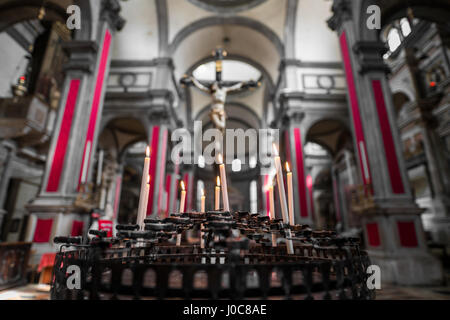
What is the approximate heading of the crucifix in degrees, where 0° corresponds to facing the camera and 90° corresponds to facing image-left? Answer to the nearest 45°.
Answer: approximately 0°

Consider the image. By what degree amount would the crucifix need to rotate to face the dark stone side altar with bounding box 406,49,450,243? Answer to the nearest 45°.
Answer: approximately 90° to its left

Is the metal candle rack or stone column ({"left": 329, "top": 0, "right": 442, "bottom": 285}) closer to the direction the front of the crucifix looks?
the metal candle rack

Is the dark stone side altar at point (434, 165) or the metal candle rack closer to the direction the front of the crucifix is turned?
the metal candle rack

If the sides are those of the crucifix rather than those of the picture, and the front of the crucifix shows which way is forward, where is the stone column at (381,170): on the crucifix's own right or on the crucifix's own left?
on the crucifix's own left

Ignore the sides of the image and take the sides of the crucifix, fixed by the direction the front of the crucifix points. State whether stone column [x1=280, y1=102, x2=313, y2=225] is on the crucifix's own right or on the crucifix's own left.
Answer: on the crucifix's own left
